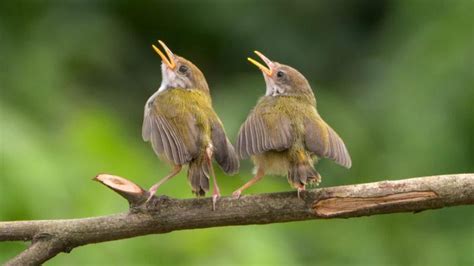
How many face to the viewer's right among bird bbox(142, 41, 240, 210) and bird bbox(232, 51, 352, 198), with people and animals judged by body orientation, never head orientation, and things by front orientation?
0

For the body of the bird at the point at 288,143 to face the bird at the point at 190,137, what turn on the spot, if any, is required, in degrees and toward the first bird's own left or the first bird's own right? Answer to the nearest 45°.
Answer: approximately 45° to the first bird's own left

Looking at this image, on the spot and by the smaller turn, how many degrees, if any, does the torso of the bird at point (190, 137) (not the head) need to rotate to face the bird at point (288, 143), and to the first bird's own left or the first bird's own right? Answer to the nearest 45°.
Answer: approximately 135° to the first bird's own right

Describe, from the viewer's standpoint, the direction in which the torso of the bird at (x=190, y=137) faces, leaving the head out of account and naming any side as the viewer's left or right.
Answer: facing away from the viewer and to the left of the viewer

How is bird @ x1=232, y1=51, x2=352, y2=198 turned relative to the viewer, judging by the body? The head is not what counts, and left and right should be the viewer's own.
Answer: facing away from the viewer and to the left of the viewer
